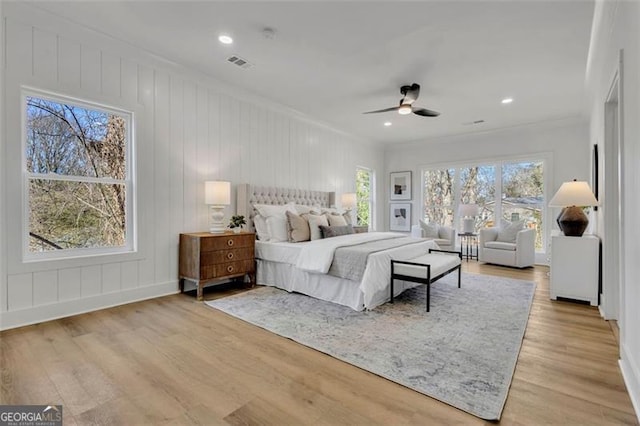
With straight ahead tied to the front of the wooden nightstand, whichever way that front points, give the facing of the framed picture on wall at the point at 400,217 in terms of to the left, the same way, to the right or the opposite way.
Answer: to the right

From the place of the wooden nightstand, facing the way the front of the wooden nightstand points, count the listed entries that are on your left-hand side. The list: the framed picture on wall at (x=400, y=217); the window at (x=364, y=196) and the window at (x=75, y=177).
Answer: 2

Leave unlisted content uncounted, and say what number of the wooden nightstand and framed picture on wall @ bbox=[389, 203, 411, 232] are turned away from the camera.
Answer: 0

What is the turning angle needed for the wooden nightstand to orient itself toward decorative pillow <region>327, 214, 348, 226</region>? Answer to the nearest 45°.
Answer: approximately 45° to its left

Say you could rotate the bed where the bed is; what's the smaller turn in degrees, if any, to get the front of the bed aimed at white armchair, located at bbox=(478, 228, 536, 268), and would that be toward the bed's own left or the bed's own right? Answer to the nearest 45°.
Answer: approximately 90° to the bed's own left

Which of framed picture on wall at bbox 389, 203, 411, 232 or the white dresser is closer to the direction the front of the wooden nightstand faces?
the white dresser

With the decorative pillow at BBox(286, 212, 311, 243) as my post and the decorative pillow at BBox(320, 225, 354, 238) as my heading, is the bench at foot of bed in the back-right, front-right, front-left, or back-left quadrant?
front-right

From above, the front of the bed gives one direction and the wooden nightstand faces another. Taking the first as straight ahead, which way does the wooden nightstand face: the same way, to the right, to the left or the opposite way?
the same way

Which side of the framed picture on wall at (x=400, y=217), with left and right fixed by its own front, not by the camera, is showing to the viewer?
front

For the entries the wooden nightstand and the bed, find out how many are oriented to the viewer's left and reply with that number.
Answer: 0

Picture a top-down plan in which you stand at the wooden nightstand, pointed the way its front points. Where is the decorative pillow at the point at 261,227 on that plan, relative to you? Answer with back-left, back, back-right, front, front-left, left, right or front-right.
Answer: left

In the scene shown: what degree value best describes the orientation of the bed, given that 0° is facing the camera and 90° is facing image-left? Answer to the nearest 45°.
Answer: approximately 315°

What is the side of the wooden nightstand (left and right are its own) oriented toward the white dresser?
front

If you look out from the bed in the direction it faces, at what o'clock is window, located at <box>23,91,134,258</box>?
The window is roughly at 4 o'clock from the bed.

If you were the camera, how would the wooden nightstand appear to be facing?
facing the viewer and to the right of the viewer

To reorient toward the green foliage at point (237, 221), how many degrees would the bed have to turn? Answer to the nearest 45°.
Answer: approximately 135° to its right

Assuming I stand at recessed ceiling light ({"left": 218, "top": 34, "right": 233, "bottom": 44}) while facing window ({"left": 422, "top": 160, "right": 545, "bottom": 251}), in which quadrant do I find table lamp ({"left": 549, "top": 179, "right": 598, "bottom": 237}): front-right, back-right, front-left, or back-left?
front-right

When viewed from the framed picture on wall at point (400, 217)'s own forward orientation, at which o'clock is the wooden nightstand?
The wooden nightstand is roughly at 1 o'clock from the framed picture on wall.

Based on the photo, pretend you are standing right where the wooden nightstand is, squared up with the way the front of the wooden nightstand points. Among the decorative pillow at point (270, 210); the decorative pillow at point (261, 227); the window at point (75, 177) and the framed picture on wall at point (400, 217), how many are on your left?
3
